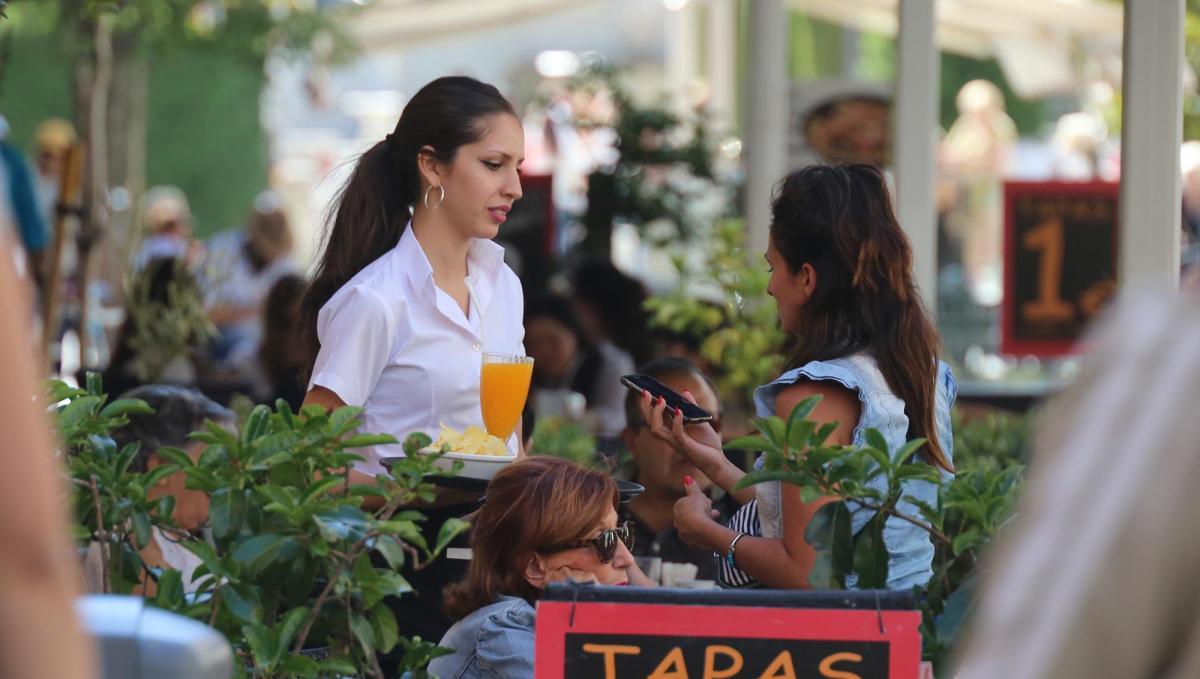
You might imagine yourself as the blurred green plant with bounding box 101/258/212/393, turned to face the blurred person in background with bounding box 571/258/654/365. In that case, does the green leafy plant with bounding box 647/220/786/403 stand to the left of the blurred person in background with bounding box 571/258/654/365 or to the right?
right

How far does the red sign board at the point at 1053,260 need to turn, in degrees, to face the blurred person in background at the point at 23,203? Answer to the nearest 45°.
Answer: approximately 90° to its right

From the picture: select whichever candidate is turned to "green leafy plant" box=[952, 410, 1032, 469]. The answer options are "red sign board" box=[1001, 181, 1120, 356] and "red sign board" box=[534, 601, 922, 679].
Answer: "red sign board" box=[1001, 181, 1120, 356]

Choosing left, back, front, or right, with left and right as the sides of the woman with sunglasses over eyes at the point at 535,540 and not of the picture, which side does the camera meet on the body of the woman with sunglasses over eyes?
right

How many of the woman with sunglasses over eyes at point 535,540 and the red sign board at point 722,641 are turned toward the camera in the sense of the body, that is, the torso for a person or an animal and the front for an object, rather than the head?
1

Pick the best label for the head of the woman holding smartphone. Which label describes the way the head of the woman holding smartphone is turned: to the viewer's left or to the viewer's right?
to the viewer's left

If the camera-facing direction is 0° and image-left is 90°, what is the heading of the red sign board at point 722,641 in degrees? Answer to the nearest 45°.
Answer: approximately 0°

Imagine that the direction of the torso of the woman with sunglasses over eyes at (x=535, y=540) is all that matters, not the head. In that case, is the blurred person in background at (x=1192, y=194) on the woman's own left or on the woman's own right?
on the woman's own left

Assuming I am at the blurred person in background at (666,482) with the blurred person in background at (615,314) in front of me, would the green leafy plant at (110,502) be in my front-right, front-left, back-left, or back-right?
back-left
